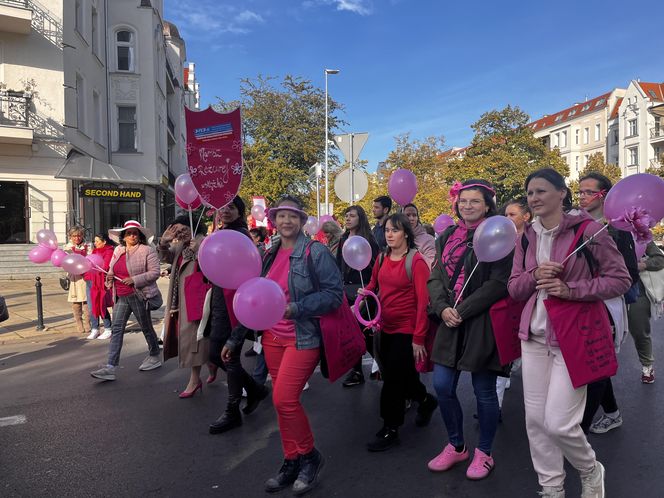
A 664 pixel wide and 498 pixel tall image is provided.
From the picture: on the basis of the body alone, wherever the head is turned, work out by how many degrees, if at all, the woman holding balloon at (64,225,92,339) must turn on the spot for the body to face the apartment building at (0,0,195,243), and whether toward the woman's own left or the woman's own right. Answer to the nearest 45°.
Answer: approximately 180°

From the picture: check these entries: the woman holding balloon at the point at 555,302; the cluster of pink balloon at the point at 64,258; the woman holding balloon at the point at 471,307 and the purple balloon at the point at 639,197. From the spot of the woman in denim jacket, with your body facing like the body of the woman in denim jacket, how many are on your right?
1

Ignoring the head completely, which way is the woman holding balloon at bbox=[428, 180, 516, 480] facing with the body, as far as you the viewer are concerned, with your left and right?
facing the viewer and to the left of the viewer

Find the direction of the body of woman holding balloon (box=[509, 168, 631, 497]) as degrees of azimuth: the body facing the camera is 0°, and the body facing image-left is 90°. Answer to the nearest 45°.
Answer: approximately 45°

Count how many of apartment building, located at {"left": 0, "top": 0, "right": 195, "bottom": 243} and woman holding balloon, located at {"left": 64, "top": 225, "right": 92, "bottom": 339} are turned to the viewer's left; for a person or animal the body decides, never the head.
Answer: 0

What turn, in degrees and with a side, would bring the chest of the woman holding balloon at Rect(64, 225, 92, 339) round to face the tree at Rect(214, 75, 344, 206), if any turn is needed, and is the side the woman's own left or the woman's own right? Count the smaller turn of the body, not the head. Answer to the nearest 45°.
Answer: approximately 135° to the woman's own left

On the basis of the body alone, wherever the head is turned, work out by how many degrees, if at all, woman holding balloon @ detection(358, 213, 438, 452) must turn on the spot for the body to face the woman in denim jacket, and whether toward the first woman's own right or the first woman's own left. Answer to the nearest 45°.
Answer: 0° — they already face them

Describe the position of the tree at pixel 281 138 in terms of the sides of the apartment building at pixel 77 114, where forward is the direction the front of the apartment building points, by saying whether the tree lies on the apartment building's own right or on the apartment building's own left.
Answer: on the apartment building's own left

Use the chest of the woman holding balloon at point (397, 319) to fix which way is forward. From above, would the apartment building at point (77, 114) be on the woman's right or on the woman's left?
on the woman's right

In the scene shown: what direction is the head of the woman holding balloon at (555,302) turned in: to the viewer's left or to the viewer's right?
to the viewer's left

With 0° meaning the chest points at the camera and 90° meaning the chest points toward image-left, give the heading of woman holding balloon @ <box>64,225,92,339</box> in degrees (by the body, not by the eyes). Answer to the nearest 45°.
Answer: approximately 0°

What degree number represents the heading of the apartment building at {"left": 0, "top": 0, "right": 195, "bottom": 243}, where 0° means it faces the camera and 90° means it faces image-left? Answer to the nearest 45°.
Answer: approximately 315°

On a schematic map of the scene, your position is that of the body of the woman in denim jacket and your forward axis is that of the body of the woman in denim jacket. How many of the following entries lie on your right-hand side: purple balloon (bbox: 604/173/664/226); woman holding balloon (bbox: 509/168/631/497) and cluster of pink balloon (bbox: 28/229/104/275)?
1
